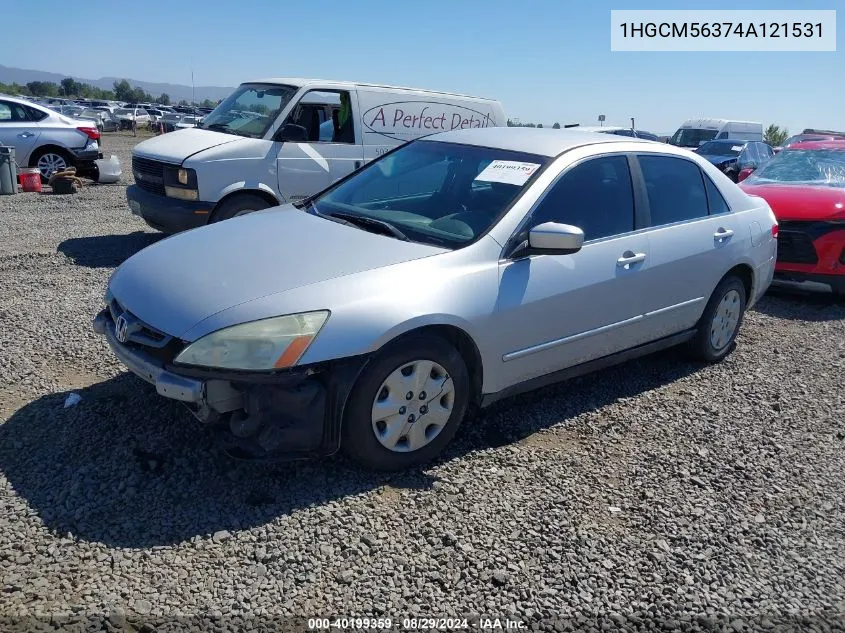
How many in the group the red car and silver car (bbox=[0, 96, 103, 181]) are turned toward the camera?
1

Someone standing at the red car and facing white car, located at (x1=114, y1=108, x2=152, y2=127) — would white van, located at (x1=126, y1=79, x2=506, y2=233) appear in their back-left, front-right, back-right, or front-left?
front-left

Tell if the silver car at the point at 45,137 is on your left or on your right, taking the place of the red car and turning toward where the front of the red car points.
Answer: on your right

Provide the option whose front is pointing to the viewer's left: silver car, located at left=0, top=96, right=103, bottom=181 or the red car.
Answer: the silver car

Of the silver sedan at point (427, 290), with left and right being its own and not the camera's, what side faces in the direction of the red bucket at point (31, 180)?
right

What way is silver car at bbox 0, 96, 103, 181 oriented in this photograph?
to the viewer's left

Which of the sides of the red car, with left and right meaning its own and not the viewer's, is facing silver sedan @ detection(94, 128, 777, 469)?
front

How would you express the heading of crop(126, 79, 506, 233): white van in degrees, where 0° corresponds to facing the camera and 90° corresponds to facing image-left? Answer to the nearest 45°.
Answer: approximately 45°

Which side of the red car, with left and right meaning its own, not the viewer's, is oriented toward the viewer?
front

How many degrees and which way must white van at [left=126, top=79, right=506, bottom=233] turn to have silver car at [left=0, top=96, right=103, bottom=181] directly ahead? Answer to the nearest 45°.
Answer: approximately 90° to its right

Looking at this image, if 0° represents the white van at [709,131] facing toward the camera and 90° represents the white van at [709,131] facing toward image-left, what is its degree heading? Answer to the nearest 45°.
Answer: approximately 45°
